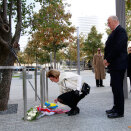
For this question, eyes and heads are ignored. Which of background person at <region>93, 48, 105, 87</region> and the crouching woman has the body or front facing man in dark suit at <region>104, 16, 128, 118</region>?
the background person

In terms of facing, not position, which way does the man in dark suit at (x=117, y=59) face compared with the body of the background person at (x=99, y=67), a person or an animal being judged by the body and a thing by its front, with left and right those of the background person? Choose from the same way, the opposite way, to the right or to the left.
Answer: to the right

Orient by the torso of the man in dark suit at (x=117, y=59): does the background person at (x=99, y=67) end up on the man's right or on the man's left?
on the man's right

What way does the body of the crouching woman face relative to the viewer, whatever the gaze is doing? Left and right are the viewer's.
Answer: facing to the left of the viewer

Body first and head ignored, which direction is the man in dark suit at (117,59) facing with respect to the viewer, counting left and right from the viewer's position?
facing to the left of the viewer

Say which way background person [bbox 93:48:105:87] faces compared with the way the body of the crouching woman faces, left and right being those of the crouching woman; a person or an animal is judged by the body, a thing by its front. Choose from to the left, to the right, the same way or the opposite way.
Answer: to the left

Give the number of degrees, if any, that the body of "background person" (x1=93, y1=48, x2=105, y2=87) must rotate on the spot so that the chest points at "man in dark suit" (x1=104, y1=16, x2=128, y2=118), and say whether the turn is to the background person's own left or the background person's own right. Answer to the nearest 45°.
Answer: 0° — they already face them

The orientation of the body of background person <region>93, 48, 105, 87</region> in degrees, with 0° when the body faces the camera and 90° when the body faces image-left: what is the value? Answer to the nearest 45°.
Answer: approximately 0°
